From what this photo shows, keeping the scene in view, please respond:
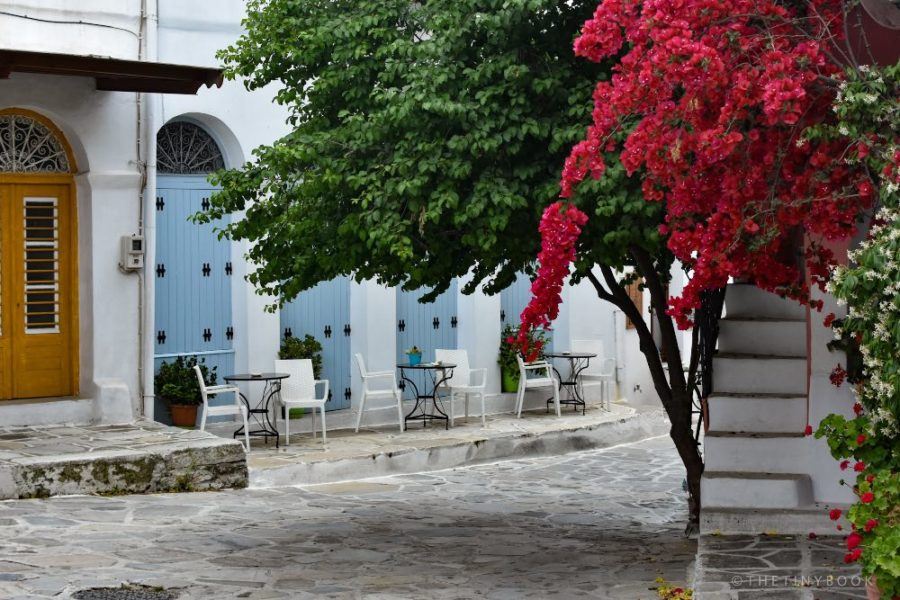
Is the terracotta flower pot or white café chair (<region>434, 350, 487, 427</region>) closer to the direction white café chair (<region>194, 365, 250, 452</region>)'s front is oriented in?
the white café chair

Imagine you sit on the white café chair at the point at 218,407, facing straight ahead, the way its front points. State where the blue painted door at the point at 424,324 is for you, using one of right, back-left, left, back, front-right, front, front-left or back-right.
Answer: front-left

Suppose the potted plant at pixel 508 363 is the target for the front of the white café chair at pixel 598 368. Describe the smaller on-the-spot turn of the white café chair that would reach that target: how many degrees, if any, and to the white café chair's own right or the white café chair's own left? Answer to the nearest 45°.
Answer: approximately 90° to the white café chair's own right

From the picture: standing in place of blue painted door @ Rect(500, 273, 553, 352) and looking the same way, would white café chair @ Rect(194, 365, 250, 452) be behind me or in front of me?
in front

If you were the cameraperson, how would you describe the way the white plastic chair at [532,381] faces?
facing to the right of the viewer

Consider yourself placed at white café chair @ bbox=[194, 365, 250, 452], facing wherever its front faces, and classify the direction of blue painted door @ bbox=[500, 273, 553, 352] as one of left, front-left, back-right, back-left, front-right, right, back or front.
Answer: front-left

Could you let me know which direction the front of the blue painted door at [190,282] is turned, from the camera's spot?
facing the viewer

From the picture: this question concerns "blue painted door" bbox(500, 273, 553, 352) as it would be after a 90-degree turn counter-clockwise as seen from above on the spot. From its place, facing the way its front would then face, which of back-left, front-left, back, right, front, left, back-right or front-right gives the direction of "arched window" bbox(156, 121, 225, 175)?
back-right

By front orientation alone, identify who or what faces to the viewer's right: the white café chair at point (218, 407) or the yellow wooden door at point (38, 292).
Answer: the white café chair

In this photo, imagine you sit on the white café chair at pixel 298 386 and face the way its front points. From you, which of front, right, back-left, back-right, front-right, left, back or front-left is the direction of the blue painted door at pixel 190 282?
back-right

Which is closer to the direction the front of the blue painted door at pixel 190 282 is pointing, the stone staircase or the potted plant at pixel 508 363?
the stone staircase

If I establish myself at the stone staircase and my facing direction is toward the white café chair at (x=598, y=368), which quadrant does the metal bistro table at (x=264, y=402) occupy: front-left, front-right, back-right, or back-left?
front-left

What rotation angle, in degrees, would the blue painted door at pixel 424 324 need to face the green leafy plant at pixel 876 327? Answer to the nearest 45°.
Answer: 0° — it already faces it

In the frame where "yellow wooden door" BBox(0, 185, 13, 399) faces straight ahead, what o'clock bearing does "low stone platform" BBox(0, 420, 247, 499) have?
The low stone platform is roughly at 11 o'clock from the yellow wooden door.

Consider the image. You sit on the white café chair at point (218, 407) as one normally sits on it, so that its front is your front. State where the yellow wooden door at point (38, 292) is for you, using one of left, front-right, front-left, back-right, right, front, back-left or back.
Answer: back

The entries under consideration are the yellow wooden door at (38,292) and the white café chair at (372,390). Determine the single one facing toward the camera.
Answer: the yellow wooden door

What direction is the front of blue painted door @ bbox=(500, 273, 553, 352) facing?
toward the camera

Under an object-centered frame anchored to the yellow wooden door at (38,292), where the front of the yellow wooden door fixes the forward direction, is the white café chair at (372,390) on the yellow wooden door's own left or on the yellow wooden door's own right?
on the yellow wooden door's own left
